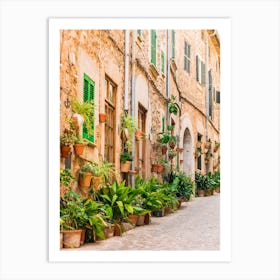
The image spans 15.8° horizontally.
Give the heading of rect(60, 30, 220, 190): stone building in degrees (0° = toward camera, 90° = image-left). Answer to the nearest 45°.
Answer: approximately 315°

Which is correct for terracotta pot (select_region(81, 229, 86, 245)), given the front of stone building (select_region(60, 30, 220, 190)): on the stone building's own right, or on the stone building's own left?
on the stone building's own right

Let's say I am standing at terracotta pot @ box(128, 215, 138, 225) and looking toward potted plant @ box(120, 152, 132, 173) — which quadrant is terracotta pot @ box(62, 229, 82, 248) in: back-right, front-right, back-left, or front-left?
back-left

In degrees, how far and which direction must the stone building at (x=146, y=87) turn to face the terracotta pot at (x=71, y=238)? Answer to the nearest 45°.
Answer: approximately 45° to its right

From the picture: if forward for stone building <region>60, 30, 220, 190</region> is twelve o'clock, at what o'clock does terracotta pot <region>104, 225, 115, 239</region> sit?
The terracotta pot is roughly at 2 o'clock from the stone building.
